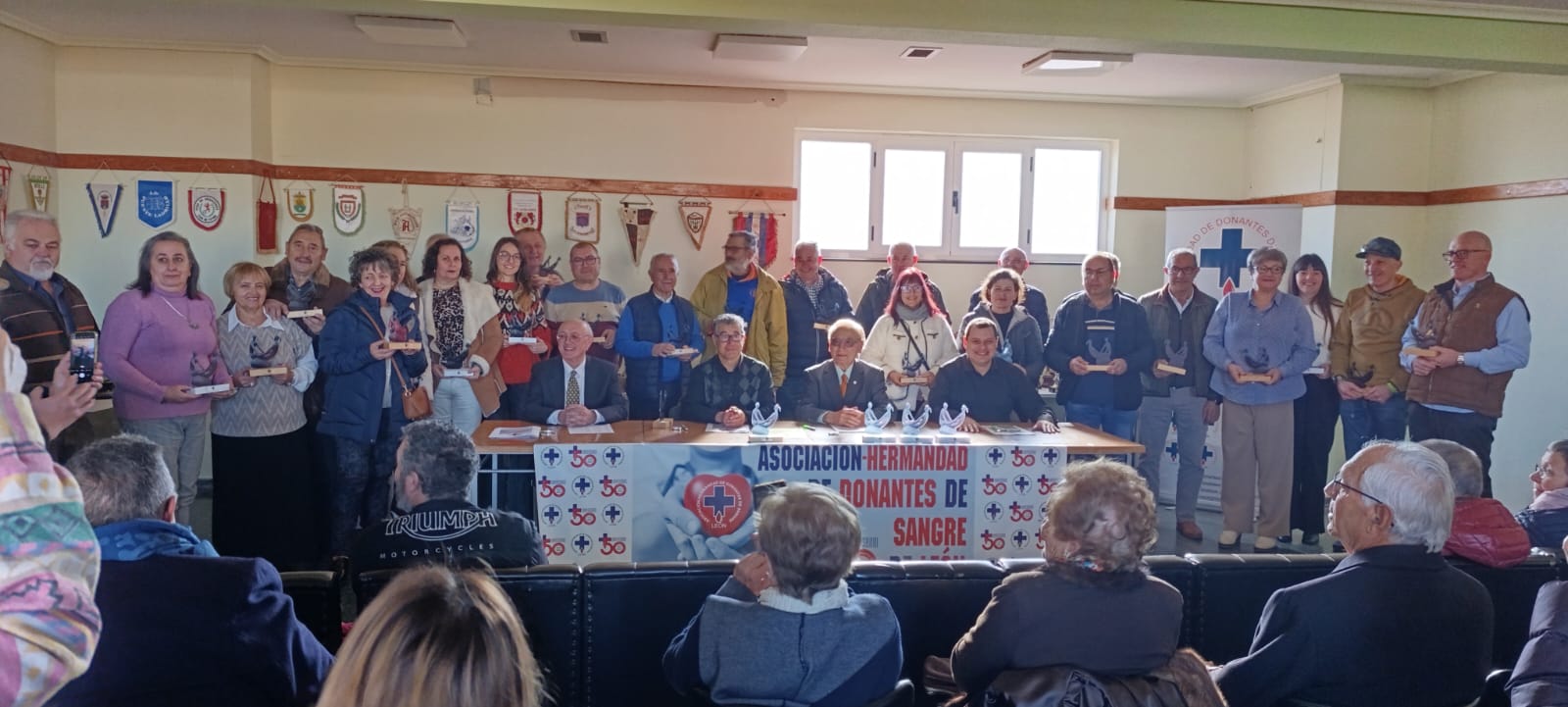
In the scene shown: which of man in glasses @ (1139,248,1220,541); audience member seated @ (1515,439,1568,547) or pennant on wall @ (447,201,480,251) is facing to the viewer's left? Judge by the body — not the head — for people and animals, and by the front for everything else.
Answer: the audience member seated

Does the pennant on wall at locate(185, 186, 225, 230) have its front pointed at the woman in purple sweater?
yes

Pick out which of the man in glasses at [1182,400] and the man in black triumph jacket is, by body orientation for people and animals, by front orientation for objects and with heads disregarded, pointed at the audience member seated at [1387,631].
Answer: the man in glasses

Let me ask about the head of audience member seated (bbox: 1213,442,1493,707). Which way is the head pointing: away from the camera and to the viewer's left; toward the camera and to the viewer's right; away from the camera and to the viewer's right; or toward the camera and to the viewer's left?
away from the camera and to the viewer's left

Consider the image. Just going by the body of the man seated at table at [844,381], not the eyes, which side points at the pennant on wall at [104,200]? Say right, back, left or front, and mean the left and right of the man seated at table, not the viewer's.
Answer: right

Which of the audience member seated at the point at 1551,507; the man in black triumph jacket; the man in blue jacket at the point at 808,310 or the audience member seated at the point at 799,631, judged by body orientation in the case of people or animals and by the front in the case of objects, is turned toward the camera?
the man in blue jacket

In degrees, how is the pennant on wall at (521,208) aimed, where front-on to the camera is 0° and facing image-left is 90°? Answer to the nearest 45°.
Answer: approximately 0°

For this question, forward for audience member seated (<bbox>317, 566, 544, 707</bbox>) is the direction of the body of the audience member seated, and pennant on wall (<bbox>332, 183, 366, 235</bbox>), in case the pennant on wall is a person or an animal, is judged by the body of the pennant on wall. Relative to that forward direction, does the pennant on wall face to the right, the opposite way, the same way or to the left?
the opposite way

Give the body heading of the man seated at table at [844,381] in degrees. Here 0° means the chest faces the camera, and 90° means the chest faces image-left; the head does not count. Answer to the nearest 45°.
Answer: approximately 0°

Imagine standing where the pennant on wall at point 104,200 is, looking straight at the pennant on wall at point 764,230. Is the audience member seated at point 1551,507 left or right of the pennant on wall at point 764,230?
right
